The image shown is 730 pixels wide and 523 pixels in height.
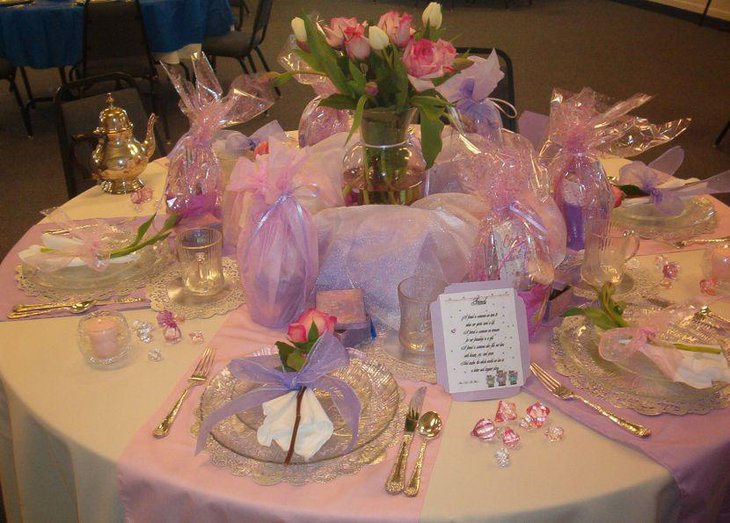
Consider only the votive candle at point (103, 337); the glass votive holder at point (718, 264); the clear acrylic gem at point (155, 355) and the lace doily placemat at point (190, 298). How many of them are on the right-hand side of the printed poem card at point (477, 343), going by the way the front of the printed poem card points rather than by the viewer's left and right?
3

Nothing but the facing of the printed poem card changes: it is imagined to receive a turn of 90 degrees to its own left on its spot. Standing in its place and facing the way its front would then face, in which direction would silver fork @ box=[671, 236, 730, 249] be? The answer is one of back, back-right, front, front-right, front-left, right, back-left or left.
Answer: front-left

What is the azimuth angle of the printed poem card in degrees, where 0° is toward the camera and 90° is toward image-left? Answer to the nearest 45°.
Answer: approximately 0°

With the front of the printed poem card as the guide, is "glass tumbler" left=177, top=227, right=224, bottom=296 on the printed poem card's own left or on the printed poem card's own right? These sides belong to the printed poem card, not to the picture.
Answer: on the printed poem card's own right

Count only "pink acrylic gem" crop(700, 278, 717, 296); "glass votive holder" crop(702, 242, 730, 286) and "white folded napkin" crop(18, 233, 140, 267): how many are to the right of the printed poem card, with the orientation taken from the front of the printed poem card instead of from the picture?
1

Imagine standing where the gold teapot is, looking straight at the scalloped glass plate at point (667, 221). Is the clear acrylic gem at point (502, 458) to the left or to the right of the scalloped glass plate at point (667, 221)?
right

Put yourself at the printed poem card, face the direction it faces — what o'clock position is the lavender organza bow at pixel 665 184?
The lavender organza bow is roughly at 7 o'clock from the printed poem card.

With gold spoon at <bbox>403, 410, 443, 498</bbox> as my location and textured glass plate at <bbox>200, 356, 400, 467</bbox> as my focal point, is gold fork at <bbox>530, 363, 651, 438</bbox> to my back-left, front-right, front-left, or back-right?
back-right

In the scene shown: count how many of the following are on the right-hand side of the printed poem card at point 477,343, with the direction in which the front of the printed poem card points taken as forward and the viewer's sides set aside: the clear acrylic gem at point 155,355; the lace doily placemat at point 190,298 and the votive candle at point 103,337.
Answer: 3

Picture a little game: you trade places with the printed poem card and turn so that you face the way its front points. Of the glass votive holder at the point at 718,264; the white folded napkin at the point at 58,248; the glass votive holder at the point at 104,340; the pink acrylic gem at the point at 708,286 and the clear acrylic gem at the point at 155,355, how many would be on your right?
3
